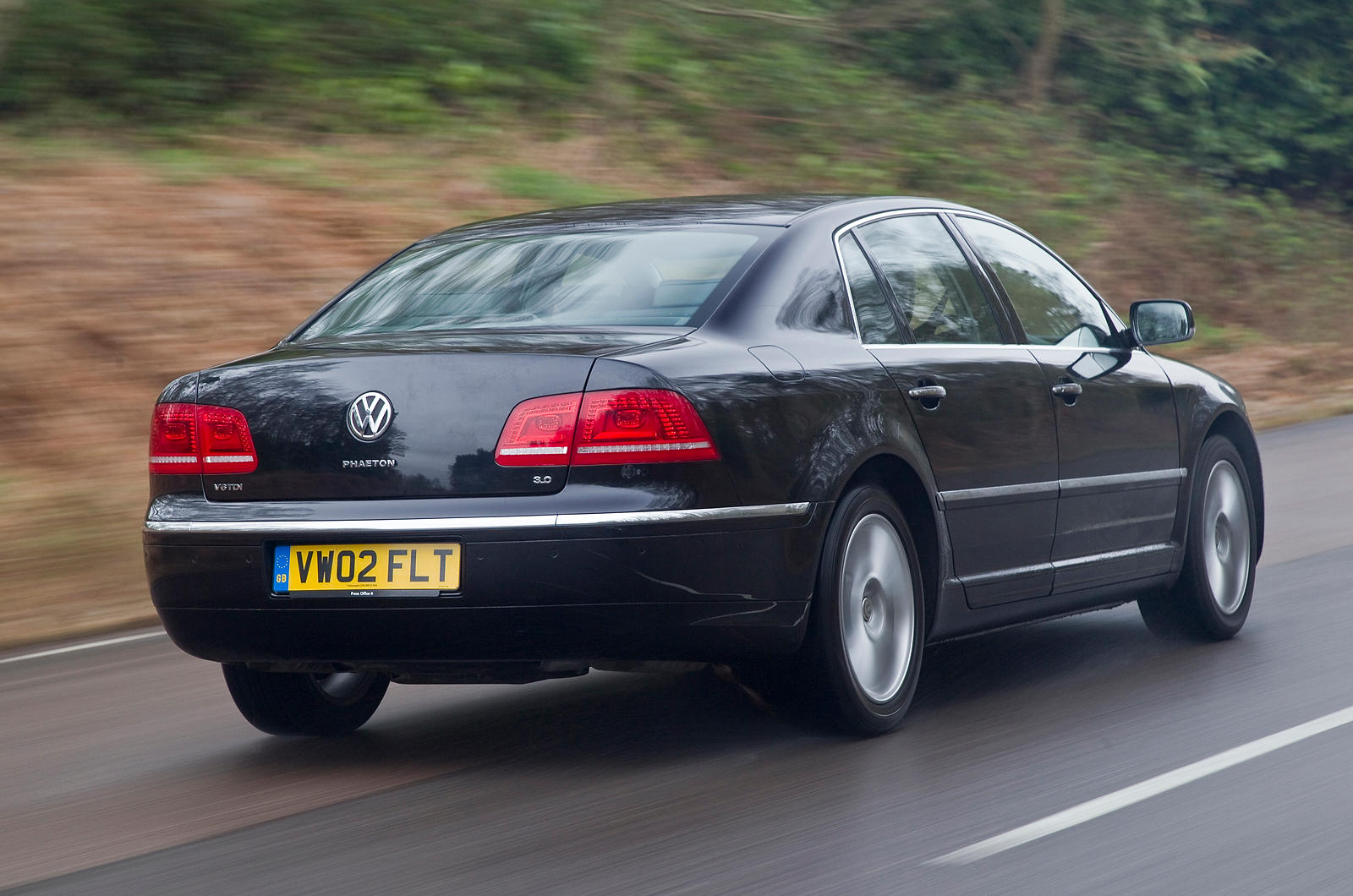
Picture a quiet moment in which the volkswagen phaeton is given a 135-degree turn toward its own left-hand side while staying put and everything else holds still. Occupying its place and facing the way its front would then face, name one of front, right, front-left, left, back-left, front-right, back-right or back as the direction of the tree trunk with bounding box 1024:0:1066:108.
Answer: right

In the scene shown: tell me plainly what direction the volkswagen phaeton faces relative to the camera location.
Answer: facing away from the viewer and to the right of the viewer
